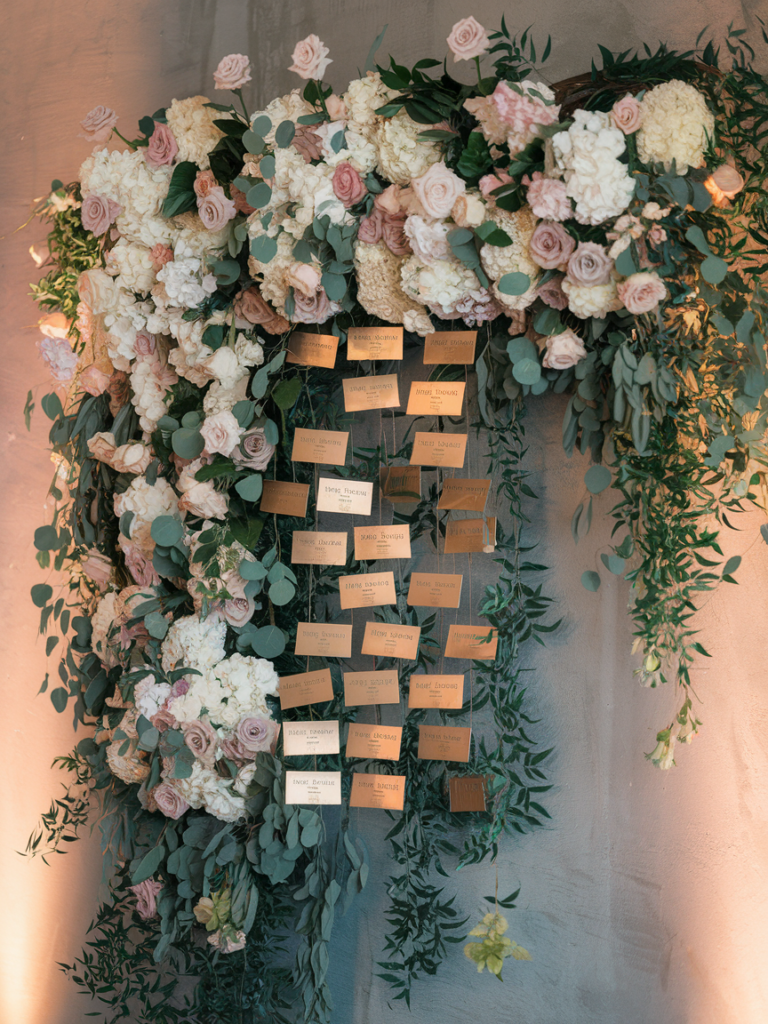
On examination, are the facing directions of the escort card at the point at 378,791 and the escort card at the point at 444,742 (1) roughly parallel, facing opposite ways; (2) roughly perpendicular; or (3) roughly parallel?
roughly parallel

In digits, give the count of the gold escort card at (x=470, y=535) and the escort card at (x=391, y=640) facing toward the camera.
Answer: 2

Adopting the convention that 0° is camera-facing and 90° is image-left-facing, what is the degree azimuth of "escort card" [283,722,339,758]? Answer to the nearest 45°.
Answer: approximately 0°

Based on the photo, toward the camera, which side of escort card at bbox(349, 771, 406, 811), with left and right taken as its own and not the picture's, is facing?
front

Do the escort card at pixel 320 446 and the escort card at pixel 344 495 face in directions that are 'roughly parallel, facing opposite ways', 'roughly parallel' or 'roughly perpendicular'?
roughly parallel
